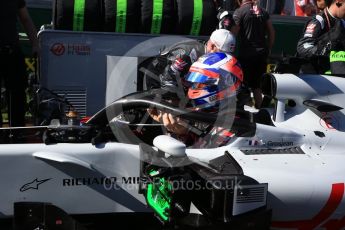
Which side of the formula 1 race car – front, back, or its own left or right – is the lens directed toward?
left

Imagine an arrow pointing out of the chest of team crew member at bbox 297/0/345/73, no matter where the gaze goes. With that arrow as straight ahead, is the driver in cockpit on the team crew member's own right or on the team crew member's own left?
on the team crew member's own right

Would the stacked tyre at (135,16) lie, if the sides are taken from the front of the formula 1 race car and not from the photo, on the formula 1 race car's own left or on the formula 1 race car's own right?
on the formula 1 race car's own right
